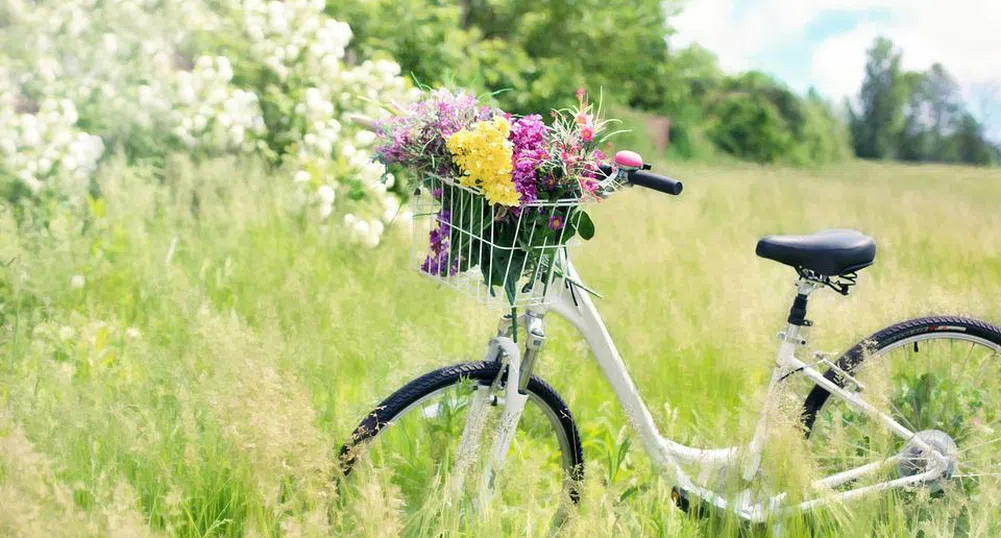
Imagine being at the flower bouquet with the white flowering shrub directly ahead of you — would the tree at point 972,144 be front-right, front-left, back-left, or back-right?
front-right

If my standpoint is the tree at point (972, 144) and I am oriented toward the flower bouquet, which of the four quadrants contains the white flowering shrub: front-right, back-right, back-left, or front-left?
front-right

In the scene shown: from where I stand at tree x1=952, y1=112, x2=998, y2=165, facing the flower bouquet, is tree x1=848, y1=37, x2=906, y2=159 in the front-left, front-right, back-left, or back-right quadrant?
back-right

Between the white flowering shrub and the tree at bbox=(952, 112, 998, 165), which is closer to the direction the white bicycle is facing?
the white flowering shrub

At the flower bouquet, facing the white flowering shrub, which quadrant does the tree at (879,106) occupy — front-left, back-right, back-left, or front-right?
front-right

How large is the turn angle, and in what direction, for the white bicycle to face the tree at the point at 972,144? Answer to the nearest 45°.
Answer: approximately 90° to its right

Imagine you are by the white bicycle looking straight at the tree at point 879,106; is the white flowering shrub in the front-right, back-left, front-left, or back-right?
front-left

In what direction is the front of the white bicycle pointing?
to the viewer's left

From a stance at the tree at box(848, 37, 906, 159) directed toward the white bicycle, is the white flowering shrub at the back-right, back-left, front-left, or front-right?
front-right

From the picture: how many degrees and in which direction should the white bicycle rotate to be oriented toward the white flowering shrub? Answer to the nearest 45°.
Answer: approximately 45° to its right

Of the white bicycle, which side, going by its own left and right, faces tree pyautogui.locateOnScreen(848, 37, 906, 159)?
right
